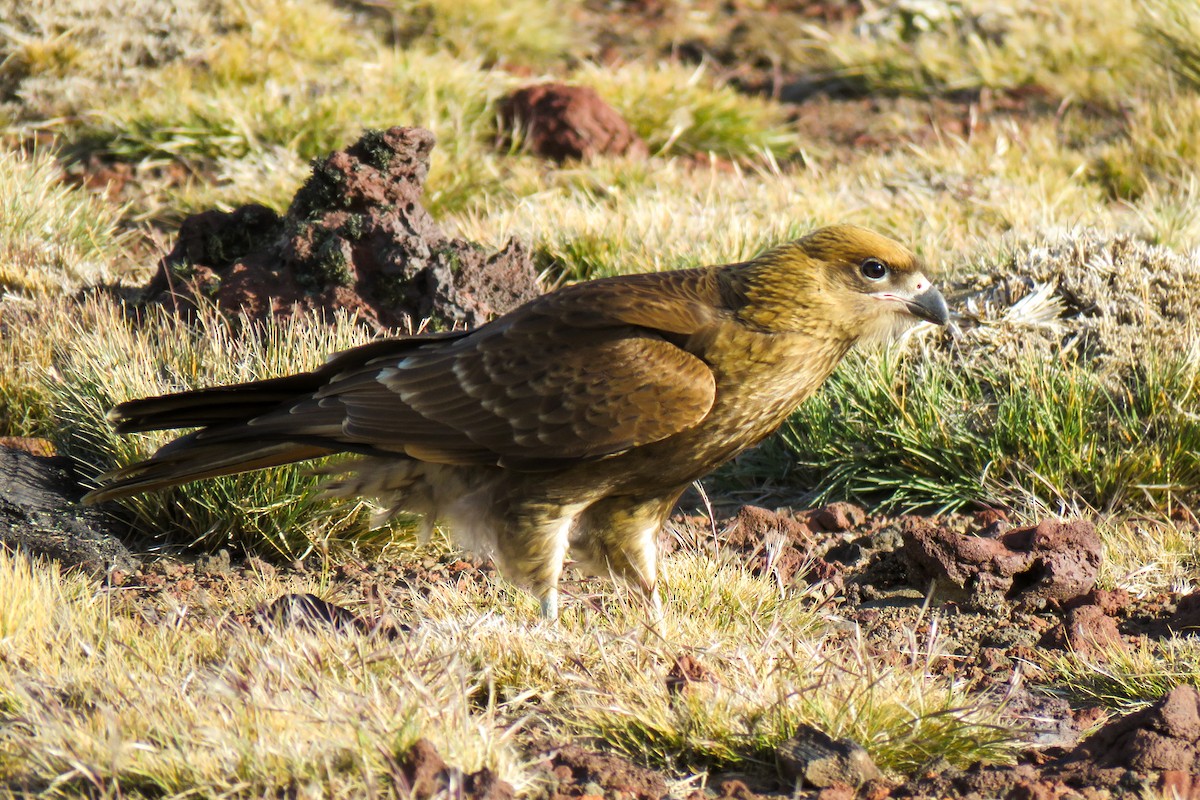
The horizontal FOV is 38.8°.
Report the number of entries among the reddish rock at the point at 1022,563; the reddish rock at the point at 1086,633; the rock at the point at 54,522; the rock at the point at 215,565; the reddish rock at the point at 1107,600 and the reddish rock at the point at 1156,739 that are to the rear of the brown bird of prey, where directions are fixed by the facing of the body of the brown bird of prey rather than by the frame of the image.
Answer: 2

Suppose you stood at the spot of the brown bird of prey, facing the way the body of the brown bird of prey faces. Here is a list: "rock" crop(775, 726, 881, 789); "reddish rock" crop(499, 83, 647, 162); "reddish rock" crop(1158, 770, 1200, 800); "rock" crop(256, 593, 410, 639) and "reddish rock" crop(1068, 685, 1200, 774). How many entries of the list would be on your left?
1

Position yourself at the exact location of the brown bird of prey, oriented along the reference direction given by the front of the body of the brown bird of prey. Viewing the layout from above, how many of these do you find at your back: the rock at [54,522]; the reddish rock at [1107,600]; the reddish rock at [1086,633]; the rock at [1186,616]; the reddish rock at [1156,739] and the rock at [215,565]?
2

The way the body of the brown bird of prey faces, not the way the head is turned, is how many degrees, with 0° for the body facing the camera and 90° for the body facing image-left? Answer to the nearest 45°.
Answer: approximately 270°

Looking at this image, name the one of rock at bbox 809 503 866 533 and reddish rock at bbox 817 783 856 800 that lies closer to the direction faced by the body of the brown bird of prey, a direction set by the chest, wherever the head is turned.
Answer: the rock

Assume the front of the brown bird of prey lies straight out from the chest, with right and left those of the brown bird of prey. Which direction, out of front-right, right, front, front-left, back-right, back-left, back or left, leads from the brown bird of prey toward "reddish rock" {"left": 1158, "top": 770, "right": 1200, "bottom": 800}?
front-right

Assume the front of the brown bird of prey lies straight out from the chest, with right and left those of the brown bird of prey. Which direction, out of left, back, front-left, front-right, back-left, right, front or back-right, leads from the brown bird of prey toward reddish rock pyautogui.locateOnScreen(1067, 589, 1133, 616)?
front

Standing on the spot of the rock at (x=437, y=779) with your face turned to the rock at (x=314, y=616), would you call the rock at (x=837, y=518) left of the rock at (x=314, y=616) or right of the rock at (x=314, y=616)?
right

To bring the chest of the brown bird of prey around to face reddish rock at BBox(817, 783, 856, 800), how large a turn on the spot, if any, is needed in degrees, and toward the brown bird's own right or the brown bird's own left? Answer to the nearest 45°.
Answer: approximately 90° to the brown bird's own right

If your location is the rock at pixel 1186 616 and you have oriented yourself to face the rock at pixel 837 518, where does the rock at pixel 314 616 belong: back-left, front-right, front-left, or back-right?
front-left

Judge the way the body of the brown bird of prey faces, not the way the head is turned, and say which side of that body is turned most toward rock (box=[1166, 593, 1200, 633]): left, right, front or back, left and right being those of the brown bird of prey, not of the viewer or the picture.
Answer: front

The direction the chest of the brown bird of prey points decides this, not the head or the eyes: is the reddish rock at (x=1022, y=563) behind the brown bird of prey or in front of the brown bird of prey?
in front

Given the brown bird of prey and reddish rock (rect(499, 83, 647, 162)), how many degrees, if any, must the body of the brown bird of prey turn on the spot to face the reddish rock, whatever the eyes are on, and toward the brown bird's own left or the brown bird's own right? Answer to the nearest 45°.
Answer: approximately 90° to the brown bird's own left

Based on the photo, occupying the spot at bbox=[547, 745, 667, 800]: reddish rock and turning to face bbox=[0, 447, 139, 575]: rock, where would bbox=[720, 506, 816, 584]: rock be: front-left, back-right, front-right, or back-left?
front-right

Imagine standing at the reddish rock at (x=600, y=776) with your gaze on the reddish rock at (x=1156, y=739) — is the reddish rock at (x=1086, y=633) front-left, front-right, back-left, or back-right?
front-left

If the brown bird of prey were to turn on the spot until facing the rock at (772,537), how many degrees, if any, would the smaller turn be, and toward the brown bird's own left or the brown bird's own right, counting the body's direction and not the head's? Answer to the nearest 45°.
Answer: approximately 45° to the brown bird's own left

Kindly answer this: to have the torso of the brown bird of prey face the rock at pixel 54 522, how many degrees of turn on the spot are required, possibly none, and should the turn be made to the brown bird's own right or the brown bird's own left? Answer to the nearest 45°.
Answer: approximately 180°

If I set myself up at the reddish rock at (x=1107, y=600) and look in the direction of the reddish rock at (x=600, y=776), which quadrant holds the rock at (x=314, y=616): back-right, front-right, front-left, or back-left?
front-right
